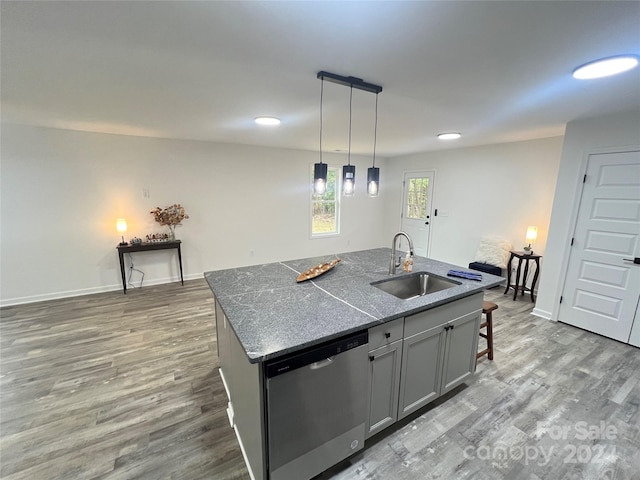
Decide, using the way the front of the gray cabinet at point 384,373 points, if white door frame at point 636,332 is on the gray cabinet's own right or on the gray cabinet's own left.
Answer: on the gray cabinet's own left

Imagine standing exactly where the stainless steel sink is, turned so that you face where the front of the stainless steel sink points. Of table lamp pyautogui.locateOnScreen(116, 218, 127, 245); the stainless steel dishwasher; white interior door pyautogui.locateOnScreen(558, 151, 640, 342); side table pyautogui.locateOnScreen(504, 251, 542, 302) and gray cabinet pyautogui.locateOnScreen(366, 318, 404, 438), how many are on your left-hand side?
2

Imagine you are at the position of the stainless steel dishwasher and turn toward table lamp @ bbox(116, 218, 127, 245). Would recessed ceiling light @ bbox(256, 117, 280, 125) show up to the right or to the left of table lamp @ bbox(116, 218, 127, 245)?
right

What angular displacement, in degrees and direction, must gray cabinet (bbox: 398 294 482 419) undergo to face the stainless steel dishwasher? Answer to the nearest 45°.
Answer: approximately 90° to its right

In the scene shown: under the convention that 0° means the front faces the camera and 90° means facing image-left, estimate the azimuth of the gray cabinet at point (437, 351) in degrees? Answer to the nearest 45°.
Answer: approximately 315°

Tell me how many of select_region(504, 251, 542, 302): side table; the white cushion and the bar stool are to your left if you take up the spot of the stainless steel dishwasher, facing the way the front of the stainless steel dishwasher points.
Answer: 3

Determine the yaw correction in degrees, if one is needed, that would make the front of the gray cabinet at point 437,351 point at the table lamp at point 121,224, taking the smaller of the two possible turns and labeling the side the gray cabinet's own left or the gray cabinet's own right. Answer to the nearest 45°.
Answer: approximately 135° to the gray cabinet's own right

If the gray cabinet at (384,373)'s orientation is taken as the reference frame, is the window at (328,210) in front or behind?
behind

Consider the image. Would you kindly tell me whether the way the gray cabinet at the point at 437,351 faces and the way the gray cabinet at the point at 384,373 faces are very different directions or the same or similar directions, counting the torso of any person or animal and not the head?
same or similar directions

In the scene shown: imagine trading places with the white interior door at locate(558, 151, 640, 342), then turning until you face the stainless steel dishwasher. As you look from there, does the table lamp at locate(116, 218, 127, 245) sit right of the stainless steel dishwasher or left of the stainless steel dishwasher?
right

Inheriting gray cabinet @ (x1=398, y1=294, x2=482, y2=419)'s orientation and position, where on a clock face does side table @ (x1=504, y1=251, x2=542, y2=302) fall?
The side table is roughly at 8 o'clock from the gray cabinet.

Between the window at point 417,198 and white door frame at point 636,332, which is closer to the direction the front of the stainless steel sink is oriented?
the white door frame

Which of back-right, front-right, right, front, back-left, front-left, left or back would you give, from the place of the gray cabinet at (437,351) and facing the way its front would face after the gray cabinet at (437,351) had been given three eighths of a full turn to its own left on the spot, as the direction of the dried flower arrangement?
left

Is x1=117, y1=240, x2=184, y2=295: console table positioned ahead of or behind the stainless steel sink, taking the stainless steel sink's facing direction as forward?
behind

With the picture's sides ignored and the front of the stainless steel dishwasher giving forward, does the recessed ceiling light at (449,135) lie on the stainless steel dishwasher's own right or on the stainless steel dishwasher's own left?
on the stainless steel dishwasher's own left

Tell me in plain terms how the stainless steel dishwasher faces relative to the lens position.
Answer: facing the viewer and to the right of the viewer

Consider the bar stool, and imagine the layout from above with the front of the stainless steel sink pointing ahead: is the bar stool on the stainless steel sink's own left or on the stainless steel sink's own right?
on the stainless steel sink's own left

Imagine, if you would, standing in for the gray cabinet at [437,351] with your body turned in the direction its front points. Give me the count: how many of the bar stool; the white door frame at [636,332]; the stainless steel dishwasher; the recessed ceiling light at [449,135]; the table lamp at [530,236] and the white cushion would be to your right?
1

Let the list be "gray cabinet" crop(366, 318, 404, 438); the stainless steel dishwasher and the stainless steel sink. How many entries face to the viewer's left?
0

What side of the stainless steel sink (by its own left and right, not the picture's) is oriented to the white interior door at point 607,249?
left
